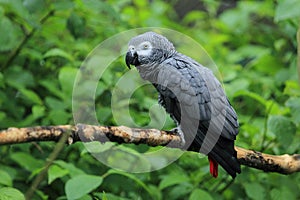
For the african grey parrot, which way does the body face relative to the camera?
to the viewer's left

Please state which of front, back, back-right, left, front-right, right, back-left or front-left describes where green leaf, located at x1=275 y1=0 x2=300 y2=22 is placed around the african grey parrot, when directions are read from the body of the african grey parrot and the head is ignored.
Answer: back-right

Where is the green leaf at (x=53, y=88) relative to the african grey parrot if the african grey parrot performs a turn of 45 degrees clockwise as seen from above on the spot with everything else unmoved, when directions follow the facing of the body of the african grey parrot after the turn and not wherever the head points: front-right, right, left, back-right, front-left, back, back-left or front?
front

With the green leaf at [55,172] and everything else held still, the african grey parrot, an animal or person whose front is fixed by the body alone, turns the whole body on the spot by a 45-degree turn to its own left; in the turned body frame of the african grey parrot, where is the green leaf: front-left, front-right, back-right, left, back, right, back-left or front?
front-right

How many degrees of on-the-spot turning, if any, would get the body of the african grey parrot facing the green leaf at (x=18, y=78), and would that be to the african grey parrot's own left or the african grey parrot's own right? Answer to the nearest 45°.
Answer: approximately 45° to the african grey parrot's own right

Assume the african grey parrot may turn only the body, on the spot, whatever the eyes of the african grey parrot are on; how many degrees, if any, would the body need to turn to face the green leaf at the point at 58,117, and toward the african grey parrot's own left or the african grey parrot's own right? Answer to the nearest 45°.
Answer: approximately 45° to the african grey parrot's own right

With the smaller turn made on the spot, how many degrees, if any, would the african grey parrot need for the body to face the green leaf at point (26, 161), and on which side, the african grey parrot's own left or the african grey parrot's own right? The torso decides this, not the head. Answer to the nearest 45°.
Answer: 0° — it already faces it

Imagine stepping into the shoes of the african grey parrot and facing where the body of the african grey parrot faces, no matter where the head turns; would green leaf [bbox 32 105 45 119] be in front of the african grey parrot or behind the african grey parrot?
in front
